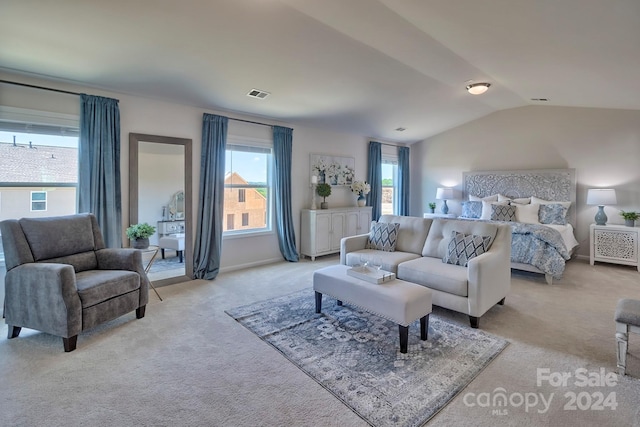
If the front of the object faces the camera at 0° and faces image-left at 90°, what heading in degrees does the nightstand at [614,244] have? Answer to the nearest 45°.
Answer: approximately 0°

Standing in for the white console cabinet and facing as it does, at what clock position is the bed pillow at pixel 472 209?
The bed pillow is roughly at 10 o'clock from the white console cabinet.

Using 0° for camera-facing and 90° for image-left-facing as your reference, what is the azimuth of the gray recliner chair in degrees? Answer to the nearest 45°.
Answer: approximately 315°

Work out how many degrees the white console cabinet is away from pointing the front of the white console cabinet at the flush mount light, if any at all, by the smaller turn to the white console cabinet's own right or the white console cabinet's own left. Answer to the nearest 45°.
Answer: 0° — it already faces it

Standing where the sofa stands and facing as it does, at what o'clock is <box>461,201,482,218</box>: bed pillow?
The bed pillow is roughly at 5 o'clock from the sofa.

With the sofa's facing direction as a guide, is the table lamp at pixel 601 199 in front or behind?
behind

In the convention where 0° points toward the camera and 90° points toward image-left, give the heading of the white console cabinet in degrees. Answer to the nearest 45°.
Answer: approximately 315°

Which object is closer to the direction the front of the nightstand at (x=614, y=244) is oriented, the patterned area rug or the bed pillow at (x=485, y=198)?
the patterned area rug
